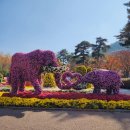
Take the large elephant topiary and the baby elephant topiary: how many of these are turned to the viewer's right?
1

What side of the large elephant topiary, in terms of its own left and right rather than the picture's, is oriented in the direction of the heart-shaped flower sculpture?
front

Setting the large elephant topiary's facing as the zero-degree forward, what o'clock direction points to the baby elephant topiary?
The baby elephant topiary is roughly at 12 o'clock from the large elephant topiary.

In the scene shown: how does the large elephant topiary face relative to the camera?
to the viewer's right

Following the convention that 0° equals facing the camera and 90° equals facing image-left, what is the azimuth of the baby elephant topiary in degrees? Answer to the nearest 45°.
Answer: approximately 90°

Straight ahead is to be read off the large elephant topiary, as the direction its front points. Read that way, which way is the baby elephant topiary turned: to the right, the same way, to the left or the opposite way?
the opposite way

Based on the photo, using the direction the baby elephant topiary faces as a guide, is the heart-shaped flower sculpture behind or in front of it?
in front
